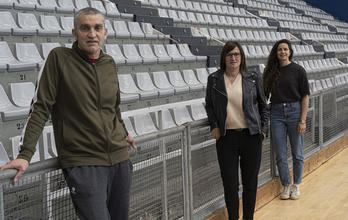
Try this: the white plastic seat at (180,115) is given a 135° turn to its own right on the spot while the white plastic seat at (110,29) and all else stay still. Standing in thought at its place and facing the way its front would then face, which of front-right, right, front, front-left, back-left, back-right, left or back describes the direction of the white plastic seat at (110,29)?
front-right

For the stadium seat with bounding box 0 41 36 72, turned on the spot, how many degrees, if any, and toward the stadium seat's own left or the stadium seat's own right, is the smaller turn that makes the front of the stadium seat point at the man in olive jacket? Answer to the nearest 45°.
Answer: approximately 45° to the stadium seat's own right

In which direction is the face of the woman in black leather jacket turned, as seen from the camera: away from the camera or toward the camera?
toward the camera

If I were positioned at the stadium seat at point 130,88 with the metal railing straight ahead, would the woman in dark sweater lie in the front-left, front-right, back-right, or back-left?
front-left

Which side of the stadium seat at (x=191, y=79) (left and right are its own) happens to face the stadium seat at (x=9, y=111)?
right

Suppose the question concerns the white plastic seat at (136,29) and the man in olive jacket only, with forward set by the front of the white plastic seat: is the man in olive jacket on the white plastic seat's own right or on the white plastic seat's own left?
on the white plastic seat's own right

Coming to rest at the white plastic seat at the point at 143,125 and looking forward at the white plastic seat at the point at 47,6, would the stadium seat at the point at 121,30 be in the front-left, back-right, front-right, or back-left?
front-right

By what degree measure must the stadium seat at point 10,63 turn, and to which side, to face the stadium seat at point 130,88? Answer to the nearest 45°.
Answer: approximately 45° to its left

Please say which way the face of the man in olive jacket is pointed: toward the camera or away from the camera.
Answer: toward the camera

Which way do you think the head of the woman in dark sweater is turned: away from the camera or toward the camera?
toward the camera

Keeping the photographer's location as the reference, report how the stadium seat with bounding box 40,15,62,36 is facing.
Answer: facing the viewer and to the right of the viewer
